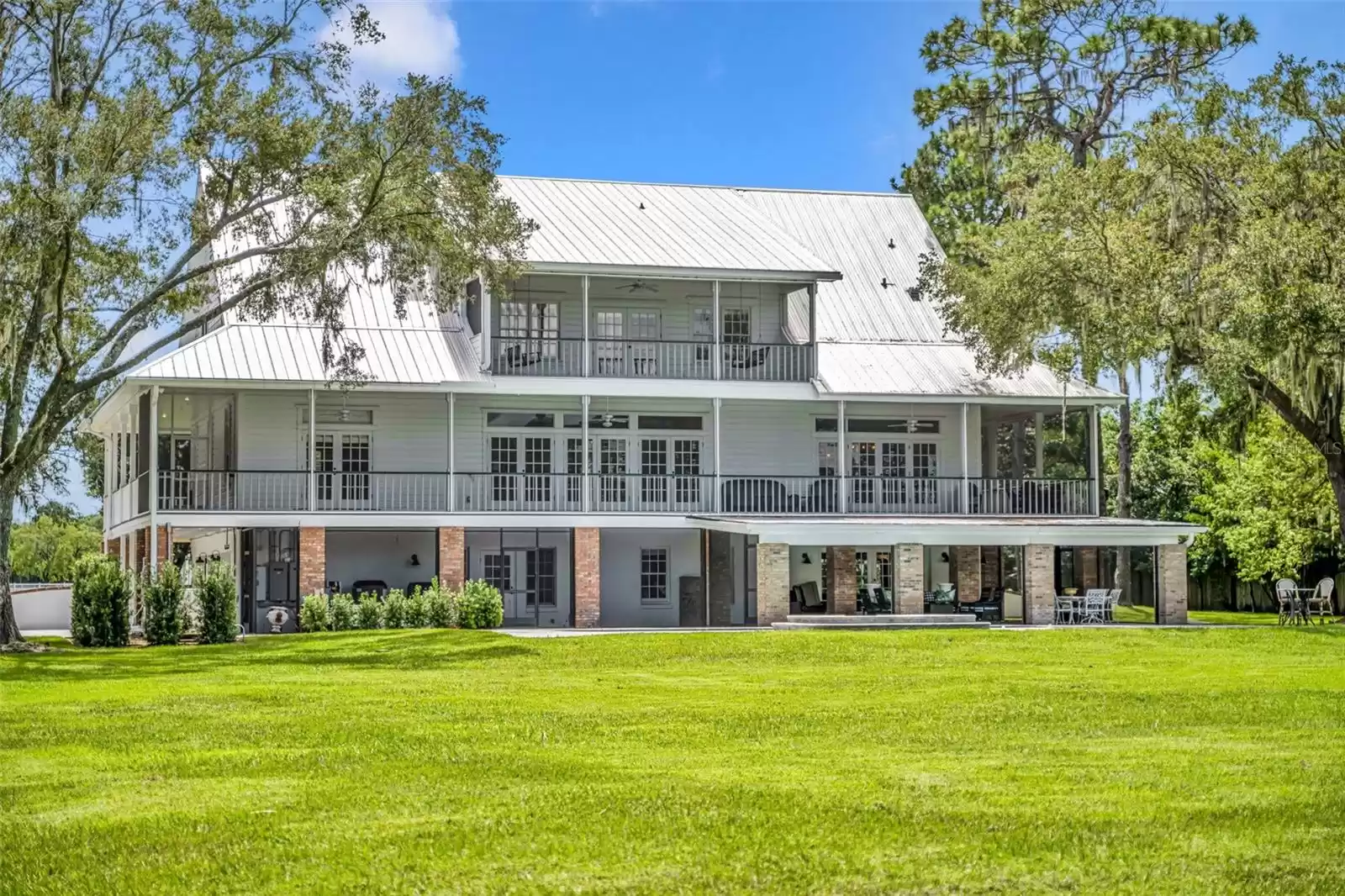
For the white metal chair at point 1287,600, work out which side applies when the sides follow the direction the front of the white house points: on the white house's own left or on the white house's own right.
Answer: on the white house's own left

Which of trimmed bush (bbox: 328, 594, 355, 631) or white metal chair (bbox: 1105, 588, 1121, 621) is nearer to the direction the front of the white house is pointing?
the trimmed bush

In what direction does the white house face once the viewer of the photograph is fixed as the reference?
facing the viewer

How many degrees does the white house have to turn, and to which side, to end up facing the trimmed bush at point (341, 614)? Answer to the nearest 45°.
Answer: approximately 45° to its right

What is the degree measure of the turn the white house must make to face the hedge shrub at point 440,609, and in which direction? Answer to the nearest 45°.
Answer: approximately 45° to its right
